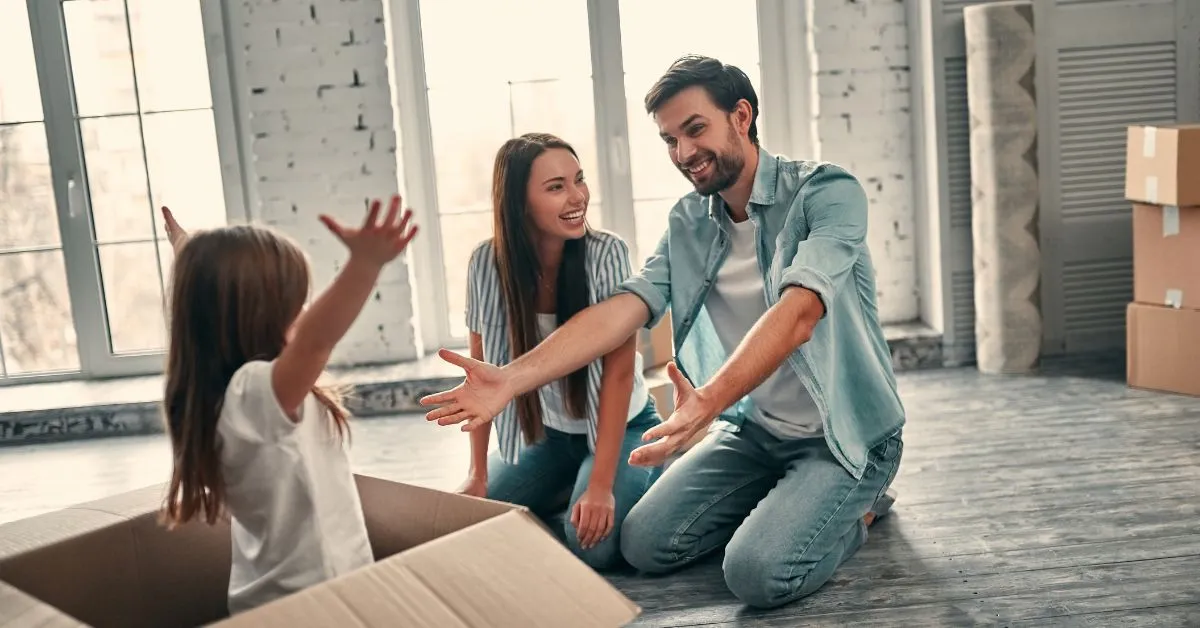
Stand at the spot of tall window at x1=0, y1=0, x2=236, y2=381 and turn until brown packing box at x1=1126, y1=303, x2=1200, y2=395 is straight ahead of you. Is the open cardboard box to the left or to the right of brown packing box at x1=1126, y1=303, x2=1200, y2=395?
right

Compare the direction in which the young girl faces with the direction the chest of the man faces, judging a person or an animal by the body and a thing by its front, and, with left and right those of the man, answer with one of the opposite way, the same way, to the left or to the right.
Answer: the opposite way

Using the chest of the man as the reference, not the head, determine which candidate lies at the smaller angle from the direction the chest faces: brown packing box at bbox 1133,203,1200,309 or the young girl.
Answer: the young girl

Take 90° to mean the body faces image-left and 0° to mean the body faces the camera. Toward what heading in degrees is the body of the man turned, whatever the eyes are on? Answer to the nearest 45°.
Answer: approximately 45°

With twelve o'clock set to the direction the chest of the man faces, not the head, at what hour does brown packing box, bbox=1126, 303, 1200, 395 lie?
The brown packing box is roughly at 6 o'clock from the man.

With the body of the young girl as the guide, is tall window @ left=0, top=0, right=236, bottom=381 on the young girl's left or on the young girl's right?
on the young girl's left

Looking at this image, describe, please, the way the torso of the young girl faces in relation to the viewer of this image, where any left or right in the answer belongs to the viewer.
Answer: facing away from the viewer and to the right of the viewer

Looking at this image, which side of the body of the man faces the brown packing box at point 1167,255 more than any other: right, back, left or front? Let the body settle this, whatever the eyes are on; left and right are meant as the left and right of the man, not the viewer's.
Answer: back

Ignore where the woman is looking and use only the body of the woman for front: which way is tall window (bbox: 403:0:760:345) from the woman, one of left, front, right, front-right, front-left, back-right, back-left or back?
back

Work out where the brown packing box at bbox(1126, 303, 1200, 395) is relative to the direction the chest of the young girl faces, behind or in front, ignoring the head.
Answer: in front

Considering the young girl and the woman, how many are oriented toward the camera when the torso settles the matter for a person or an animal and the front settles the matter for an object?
1

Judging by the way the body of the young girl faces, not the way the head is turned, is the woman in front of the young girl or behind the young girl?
in front

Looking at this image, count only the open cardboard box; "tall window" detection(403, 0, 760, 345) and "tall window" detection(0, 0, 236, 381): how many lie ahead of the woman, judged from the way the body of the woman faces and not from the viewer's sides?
1

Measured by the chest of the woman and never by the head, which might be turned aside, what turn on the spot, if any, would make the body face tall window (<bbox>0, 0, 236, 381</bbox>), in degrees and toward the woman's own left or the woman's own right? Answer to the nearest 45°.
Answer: approximately 135° to the woman's own right
